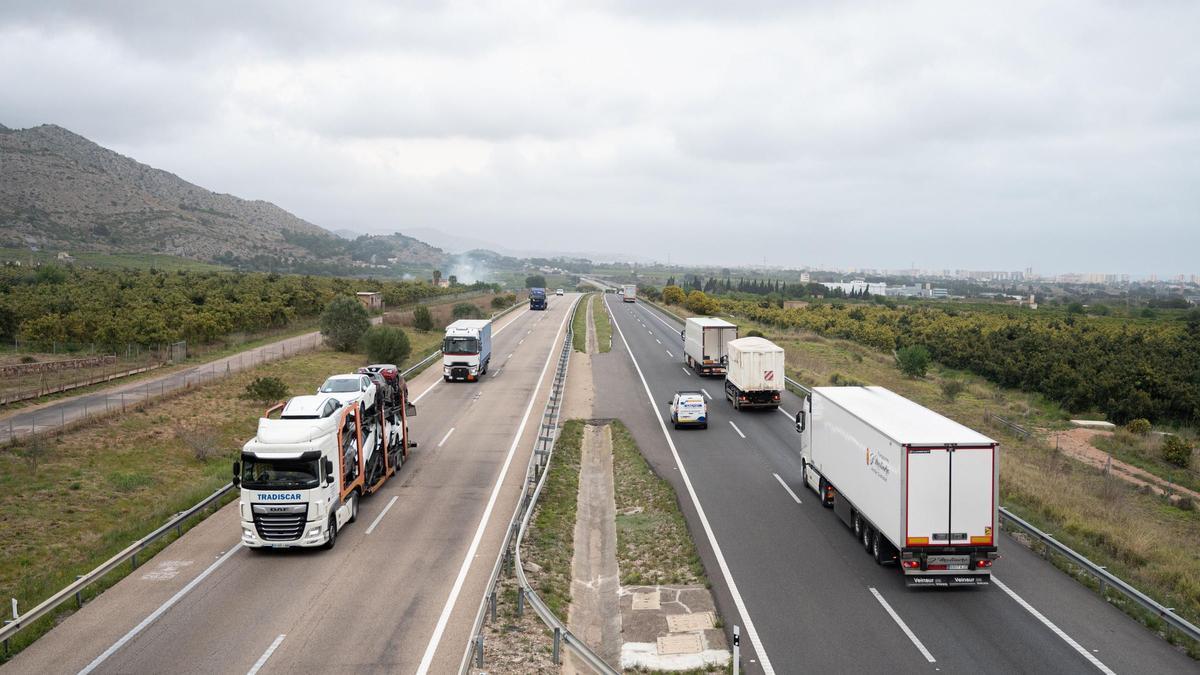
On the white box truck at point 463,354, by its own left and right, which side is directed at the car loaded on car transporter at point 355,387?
front

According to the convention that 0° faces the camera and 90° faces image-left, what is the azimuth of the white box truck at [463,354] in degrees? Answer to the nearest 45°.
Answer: approximately 0°

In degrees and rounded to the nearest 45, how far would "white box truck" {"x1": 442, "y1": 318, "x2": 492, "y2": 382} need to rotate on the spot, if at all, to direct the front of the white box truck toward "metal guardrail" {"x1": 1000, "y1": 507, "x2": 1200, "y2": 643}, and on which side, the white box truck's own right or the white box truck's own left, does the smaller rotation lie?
0° — it already faces it

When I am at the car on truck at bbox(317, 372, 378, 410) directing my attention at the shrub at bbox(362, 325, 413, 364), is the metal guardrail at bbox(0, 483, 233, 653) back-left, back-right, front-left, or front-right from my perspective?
back-left

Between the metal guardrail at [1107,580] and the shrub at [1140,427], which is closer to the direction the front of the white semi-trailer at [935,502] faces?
the shrub

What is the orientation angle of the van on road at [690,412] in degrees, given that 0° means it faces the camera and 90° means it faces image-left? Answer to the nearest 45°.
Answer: approximately 180°

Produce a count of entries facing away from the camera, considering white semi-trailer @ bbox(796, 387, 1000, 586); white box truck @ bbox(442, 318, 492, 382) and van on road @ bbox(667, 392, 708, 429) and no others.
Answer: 2

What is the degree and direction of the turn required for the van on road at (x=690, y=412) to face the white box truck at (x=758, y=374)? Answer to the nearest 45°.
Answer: approximately 45° to its right

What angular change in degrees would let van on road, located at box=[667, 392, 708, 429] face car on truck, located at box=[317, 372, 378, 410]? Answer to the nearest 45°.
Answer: approximately 135° to its left

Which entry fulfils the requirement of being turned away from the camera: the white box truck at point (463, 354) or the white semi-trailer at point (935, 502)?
the white semi-trailer

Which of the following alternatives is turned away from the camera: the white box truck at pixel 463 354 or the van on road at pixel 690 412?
the van on road

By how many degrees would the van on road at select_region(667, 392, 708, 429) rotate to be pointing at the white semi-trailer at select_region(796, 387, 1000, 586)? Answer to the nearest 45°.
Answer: approximately 180°

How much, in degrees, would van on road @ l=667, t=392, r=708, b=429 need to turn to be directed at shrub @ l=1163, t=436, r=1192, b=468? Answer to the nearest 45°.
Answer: approximately 90° to its right

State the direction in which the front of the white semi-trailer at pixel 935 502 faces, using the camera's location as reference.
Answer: facing away from the viewer

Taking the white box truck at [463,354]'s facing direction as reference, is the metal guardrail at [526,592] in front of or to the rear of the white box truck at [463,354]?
in front

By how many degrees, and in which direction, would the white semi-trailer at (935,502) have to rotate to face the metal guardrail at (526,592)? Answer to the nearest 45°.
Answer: approximately 135° to its left

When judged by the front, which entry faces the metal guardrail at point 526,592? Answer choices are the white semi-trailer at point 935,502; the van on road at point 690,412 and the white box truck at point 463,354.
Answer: the white box truck
